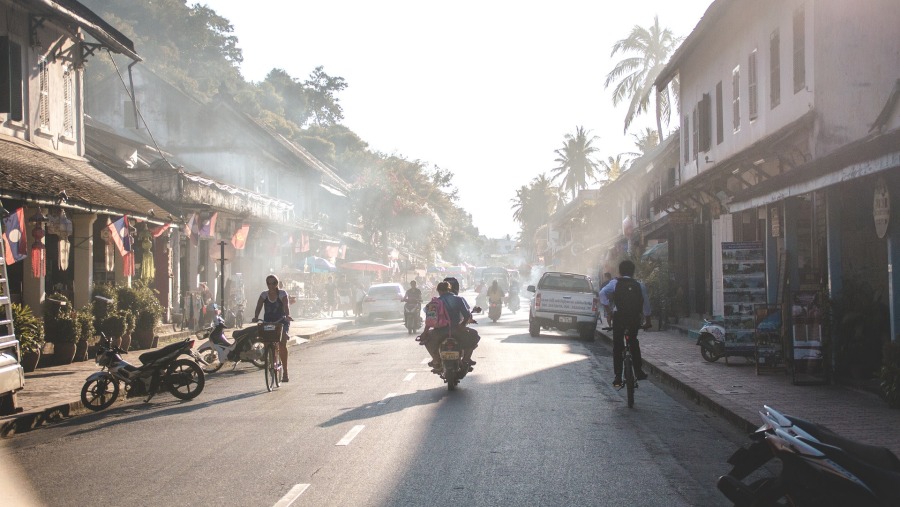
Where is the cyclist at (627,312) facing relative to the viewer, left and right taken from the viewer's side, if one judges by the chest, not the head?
facing away from the viewer

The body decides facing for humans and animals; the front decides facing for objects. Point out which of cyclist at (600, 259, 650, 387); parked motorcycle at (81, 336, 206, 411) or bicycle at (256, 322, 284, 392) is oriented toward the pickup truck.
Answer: the cyclist

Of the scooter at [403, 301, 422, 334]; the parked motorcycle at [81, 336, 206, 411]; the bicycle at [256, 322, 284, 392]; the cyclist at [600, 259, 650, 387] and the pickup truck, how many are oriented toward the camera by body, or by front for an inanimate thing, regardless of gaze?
2

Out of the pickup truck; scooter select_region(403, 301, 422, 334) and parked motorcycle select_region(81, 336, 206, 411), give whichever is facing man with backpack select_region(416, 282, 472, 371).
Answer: the scooter

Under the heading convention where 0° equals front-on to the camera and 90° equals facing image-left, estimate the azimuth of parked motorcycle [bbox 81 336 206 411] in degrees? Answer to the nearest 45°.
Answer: approximately 90°

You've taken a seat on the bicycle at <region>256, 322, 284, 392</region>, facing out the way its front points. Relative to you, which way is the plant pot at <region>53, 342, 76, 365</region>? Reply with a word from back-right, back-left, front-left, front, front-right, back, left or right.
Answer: back-right

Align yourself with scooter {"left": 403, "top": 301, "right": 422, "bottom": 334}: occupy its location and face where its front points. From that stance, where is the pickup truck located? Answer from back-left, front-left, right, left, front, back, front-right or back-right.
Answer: front-left

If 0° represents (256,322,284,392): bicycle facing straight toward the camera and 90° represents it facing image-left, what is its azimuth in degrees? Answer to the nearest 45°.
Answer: approximately 0°

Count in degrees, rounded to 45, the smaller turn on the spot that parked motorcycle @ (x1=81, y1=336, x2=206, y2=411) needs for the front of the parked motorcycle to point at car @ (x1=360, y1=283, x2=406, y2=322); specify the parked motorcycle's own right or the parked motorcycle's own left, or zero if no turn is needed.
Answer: approximately 90° to the parked motorcycle's own right

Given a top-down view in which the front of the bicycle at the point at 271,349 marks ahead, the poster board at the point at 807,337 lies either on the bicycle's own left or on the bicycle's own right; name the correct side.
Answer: on the bicycle's own left

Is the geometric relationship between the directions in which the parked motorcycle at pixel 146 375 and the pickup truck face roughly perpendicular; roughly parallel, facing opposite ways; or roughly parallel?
roughly perpendicular
